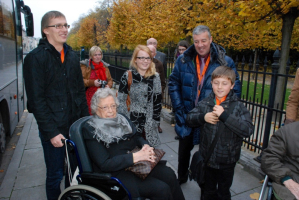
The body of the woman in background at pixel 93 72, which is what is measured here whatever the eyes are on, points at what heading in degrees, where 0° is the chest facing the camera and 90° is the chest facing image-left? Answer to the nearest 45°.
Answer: approximately 315°

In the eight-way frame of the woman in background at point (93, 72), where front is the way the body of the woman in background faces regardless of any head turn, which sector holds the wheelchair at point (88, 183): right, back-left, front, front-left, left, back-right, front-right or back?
front-right

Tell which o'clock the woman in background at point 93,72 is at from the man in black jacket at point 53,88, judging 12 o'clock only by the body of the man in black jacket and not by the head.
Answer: The woman in background is roughly at 8 o'clock from the man in black jacket.

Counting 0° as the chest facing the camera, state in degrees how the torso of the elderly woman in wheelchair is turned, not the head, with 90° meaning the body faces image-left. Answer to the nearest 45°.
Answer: approximately 315°

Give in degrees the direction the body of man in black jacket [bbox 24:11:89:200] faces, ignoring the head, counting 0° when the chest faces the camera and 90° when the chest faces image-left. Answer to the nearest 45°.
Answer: approximately 315°

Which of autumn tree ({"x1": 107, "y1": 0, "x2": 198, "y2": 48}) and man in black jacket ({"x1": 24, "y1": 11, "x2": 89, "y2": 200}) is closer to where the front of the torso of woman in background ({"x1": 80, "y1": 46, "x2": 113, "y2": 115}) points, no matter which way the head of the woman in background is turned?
the man in black jacket

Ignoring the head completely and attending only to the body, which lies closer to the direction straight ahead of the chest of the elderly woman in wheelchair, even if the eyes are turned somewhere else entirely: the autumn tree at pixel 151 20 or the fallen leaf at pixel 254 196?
the fallen leaf

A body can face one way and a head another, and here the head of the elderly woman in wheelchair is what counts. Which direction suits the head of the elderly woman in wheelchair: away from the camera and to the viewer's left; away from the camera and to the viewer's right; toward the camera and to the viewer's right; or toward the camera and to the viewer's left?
toward the camera and to the viewer's right

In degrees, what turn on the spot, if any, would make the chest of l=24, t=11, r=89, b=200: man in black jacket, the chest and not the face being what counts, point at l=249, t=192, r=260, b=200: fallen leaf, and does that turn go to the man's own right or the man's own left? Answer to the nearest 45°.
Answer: approximately 45° to the man's own left
